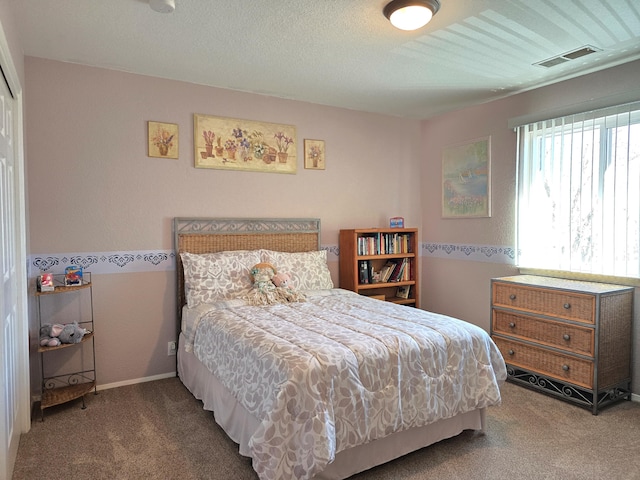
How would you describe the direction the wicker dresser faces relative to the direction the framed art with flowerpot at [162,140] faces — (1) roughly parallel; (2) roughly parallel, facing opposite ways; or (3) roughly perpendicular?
roughly perpendicular

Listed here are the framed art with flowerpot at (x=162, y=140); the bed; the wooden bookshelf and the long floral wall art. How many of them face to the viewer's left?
0

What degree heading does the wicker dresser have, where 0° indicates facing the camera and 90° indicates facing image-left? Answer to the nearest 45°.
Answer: approximately 45°

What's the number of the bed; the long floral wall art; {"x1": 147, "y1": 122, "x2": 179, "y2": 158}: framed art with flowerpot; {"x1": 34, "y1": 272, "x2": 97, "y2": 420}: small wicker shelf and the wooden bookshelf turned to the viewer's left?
0

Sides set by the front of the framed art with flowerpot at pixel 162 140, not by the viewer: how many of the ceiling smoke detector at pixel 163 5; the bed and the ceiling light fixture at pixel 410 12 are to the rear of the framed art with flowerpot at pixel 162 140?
0

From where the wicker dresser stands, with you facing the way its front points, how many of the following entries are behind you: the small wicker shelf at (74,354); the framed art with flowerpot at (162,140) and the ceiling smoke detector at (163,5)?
0

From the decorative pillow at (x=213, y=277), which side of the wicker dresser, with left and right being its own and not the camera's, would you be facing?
front

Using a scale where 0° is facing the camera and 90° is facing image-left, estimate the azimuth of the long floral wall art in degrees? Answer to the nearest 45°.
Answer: approximately 315°

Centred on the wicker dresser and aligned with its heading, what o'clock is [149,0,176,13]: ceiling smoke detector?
The ceiling smoke detector is roughly at 12 o'clock from the wicker dresser.

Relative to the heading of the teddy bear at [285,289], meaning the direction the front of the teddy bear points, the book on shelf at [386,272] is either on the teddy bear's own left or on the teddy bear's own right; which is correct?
on the teddy bear's own left

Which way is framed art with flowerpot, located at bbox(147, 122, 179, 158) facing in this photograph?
toward the camera

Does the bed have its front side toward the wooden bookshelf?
no

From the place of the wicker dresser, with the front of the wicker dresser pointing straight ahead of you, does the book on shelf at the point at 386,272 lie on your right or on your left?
on your right

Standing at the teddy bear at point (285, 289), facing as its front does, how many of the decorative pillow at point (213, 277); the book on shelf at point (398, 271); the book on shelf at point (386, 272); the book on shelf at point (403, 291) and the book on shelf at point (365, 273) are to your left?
4

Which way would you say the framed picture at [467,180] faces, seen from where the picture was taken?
facing the viewer and to the left of the viewer

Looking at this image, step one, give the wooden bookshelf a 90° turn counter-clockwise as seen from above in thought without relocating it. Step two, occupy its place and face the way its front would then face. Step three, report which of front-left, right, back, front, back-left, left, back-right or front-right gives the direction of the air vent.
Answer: right

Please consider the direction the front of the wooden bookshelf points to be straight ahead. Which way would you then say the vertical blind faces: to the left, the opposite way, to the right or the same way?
to the right

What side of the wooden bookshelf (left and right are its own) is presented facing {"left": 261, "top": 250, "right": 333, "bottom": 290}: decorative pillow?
right

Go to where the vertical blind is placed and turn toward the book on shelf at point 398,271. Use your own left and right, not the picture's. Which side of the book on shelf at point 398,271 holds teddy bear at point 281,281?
left

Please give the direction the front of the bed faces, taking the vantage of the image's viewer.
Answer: facing the viewer and to the right of the viewer

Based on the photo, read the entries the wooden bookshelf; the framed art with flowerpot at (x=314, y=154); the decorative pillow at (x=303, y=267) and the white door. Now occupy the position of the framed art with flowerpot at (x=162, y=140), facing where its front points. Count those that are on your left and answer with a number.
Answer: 3

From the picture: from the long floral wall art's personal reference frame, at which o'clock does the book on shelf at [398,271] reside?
The book on shelf is roughly at 10 o'clock from the long floral wall art.
